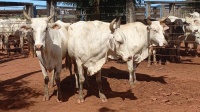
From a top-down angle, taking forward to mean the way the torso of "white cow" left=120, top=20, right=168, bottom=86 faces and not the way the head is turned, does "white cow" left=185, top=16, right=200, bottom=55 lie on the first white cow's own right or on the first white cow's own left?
on the first white cow's own left

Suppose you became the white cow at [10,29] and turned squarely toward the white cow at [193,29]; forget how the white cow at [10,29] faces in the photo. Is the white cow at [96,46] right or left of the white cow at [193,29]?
right

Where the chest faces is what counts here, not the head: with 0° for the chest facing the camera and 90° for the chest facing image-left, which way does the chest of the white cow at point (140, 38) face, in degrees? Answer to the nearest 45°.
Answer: approximately 315°

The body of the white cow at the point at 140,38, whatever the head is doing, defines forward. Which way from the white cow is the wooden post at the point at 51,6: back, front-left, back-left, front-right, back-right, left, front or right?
back

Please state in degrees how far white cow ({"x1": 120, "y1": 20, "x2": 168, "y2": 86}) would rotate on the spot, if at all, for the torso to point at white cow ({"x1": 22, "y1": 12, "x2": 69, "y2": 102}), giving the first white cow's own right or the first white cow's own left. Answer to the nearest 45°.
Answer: approximately 90° to the first white cow's own right
